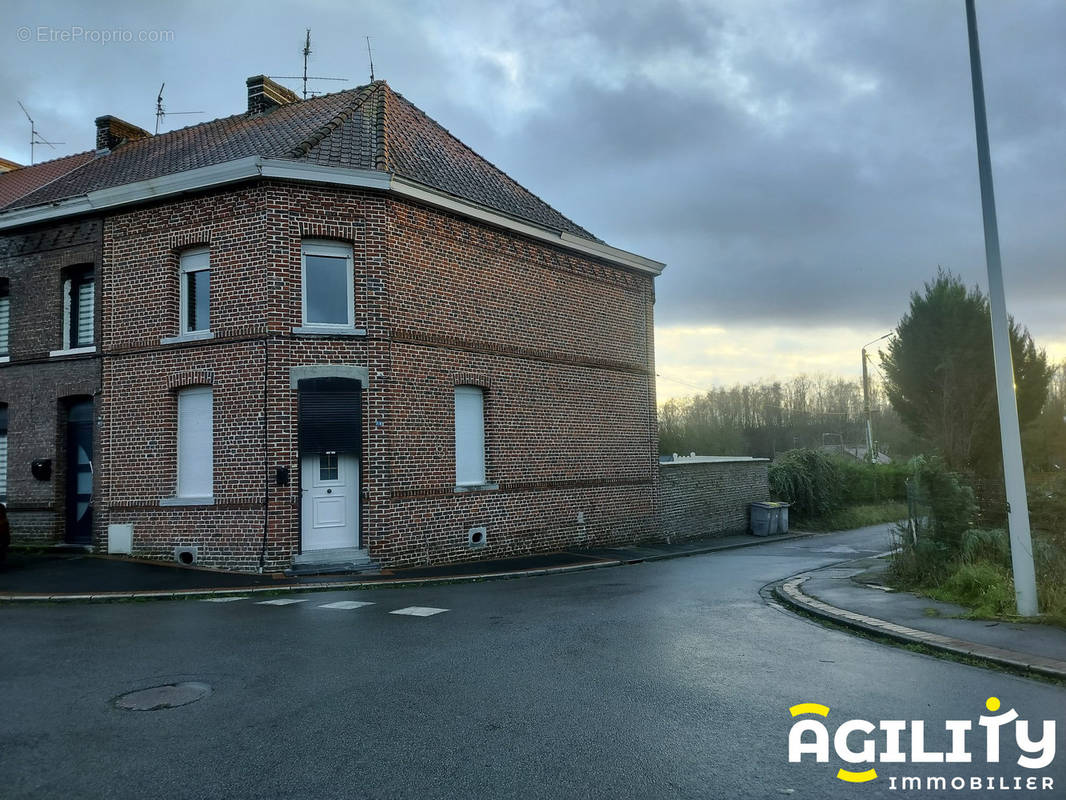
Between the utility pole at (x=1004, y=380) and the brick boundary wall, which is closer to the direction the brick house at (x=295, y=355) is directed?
the utility pole

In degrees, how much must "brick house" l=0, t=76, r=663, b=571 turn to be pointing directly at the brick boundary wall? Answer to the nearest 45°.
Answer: approximately 135° to its left

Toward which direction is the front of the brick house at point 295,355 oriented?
toward the camera

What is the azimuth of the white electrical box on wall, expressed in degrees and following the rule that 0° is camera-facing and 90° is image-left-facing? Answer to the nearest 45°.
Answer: approximately 45°

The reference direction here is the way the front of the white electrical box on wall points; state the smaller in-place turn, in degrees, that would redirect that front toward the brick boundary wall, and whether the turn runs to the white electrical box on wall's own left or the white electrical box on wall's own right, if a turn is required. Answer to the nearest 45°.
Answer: approximately 135° to the white electrical box on wall's own left

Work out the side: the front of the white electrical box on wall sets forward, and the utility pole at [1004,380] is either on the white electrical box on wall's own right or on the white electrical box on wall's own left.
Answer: on the white electrical box on wall's own left
